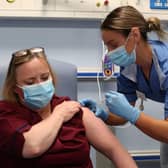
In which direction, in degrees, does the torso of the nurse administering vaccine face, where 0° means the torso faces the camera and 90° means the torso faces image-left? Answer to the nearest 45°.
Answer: approximately 45°
